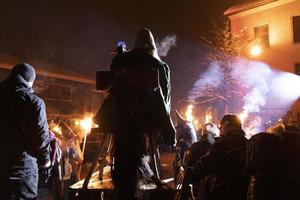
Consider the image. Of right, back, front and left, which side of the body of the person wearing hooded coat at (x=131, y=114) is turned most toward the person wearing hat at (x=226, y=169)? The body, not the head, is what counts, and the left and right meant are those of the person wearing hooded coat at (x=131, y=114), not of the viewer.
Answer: right

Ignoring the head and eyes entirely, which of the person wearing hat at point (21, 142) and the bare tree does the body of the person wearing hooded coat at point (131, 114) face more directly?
the bare tree

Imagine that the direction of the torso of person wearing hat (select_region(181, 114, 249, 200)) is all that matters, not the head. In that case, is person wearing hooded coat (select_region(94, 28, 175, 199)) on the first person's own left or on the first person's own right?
on the first person's own left

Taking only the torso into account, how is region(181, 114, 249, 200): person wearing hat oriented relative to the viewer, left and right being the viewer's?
facing away from the viewer and to the left of the viewer

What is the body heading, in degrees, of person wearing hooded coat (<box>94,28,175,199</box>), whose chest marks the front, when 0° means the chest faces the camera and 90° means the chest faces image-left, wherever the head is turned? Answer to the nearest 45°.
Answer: approximately 180°

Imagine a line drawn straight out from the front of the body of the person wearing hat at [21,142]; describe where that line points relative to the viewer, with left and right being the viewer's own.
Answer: facing away from the viewer and to the right of the viewer

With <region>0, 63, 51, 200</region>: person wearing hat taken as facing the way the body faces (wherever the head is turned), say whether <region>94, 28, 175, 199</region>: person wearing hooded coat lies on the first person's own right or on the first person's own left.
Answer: on the first person's own right

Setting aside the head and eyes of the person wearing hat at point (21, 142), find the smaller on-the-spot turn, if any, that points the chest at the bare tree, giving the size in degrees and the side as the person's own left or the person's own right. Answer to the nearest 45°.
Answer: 0° — they already face it

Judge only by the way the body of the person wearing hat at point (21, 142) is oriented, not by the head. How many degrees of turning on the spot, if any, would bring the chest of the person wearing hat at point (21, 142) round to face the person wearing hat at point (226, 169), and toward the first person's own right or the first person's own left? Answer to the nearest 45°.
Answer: approximately 45° to the first person's own right

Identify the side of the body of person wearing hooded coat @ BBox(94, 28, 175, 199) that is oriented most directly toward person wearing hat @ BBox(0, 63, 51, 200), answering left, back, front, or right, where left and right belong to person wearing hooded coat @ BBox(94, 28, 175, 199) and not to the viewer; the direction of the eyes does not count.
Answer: left

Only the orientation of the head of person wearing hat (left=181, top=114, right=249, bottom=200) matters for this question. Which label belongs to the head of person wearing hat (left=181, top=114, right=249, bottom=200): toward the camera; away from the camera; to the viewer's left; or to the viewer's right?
away from the camera

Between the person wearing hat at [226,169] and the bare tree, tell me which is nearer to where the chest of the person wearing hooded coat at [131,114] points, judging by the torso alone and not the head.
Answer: the bare tree
